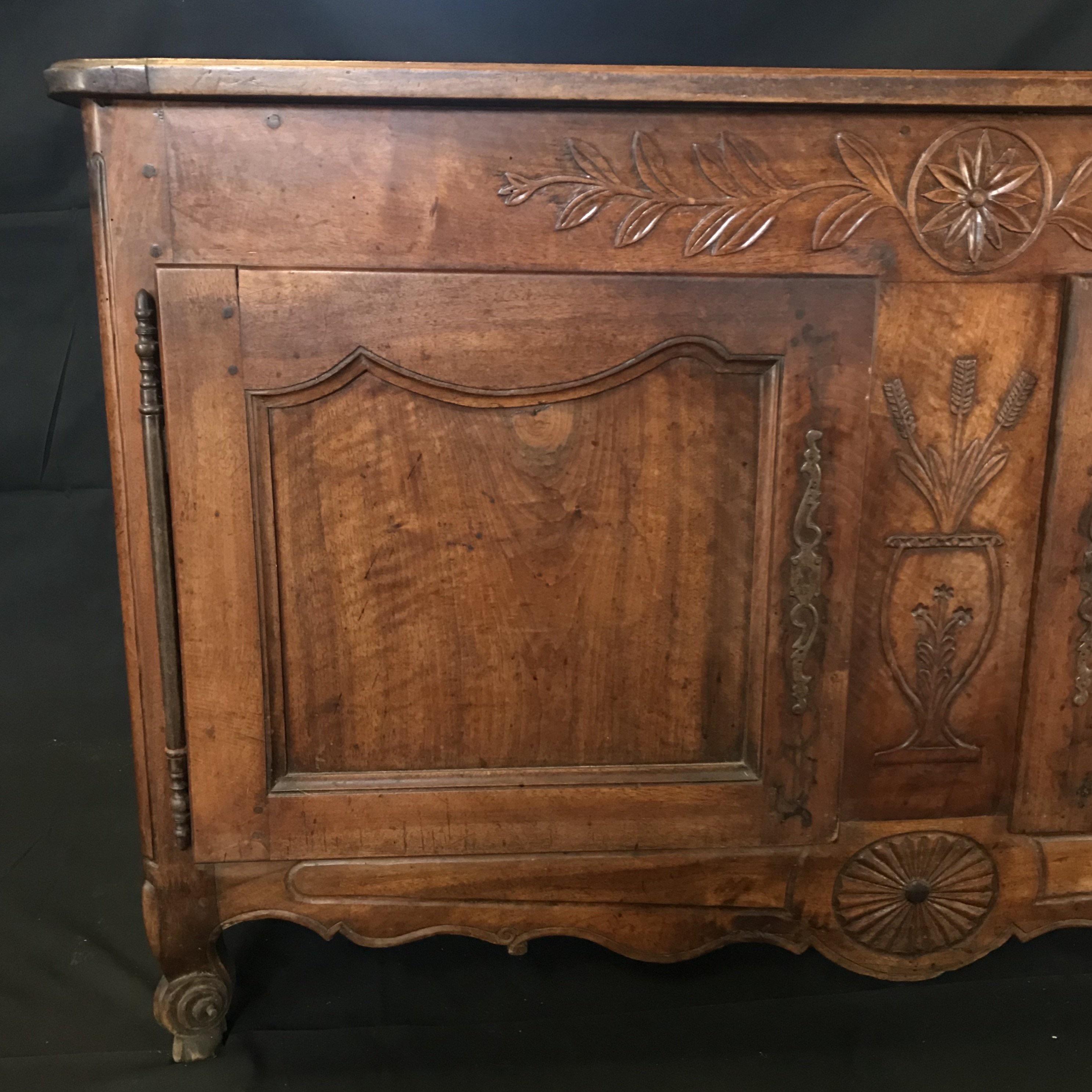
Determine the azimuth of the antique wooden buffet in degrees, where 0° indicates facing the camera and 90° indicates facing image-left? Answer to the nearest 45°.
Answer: approximately 0°
